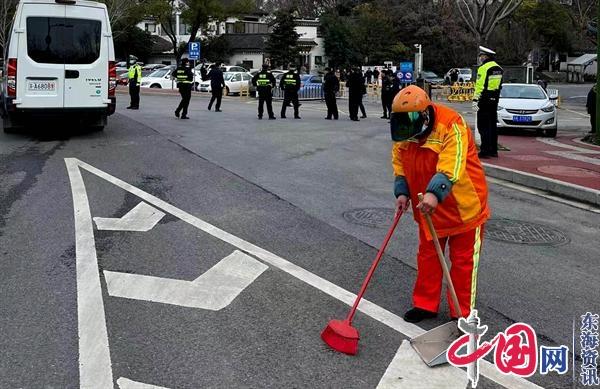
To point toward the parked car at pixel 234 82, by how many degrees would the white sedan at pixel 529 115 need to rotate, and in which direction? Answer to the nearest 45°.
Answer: approximately 135° to its right

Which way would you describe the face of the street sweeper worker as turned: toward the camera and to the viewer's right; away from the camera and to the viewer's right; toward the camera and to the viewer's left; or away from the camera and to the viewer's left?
toward the camera and to the viewer's left

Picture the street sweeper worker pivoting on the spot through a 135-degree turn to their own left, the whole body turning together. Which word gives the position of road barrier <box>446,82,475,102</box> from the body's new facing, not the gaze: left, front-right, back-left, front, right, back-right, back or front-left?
left

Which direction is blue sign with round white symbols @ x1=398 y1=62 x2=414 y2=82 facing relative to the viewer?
toward the camera

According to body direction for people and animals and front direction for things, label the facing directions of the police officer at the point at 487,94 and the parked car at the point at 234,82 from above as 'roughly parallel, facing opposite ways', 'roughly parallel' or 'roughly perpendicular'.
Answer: roughly perpendicular

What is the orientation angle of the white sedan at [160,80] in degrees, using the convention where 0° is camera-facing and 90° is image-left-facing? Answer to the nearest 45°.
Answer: approximately 45°

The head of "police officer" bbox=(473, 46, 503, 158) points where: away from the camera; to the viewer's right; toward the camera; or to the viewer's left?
to the viewer's left

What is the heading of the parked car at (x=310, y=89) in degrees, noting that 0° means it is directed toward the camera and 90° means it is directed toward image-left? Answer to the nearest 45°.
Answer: approximately 45°

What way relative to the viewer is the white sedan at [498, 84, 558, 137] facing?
toward the camera
